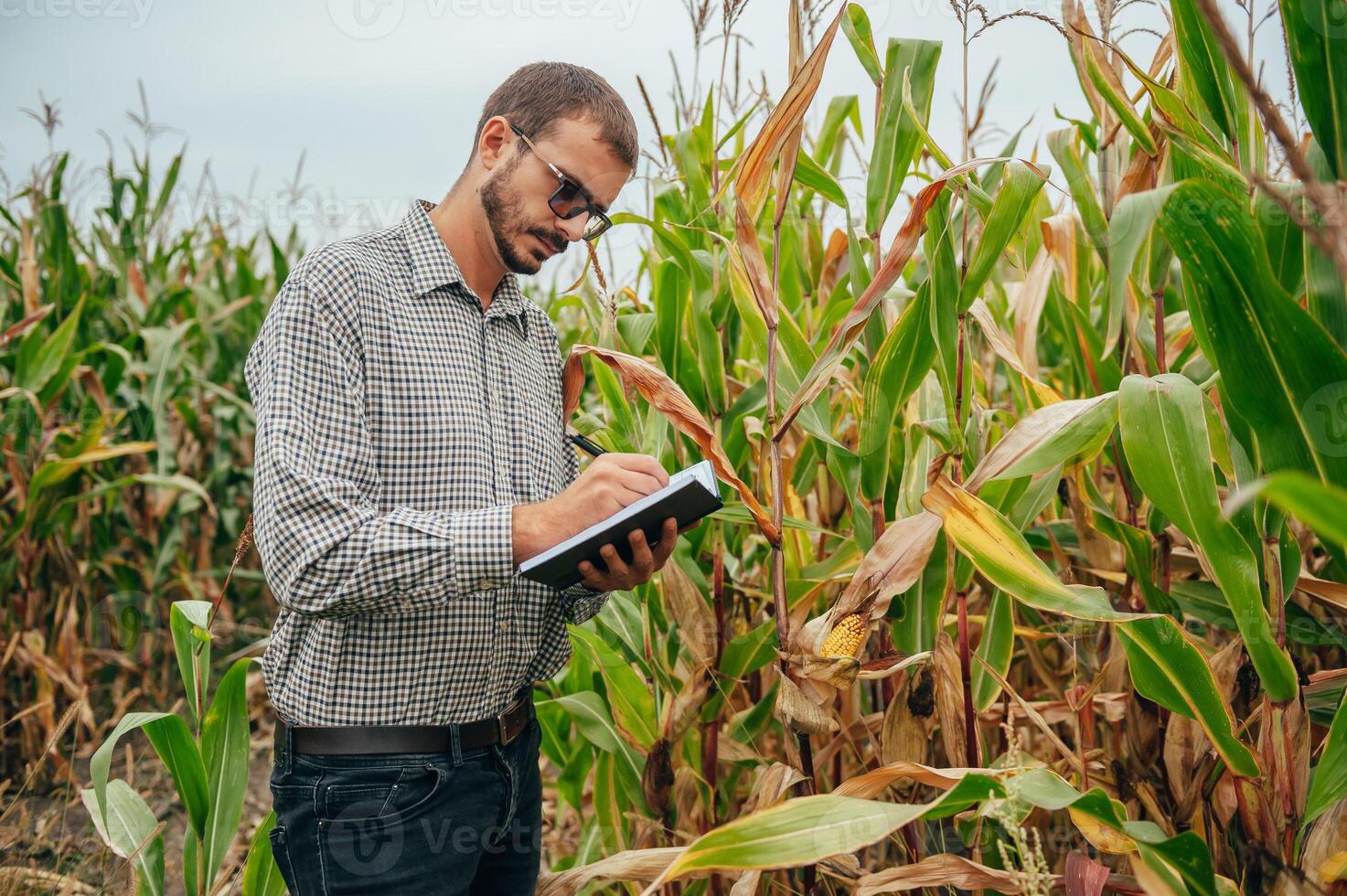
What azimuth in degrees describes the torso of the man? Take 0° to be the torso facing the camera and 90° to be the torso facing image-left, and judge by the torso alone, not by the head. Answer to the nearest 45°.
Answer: approximately 315°
